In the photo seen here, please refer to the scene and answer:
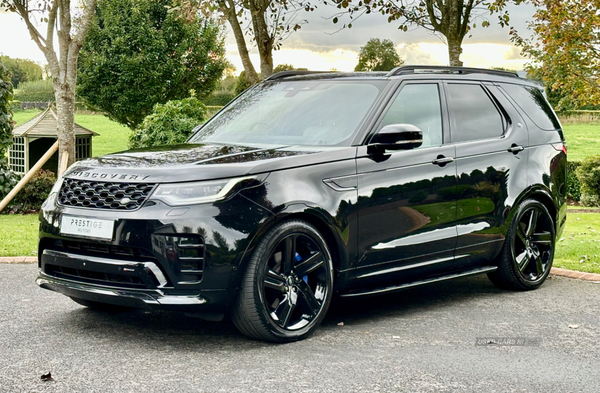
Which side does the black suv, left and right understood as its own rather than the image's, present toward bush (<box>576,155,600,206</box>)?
back

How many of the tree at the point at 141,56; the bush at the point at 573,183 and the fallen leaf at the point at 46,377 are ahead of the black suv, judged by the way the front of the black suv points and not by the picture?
1

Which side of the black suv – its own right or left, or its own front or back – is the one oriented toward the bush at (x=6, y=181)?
right

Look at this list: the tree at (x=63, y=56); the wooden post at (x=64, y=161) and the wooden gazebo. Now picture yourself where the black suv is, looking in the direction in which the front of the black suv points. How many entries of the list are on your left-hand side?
0

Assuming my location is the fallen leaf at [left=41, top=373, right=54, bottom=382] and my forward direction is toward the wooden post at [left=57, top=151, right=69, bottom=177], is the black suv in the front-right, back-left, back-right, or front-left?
front-right

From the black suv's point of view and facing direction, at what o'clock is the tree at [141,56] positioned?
The tree is roughly at 4 o'clock from the black suv.

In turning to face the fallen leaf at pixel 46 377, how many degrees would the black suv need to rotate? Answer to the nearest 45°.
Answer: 0° — it already faces it

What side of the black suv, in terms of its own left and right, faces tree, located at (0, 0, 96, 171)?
right

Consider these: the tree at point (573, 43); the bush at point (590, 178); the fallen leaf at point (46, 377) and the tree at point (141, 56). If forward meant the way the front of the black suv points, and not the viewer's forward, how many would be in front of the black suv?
1

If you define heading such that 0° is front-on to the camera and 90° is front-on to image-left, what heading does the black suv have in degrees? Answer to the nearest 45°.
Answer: approximately 45°
